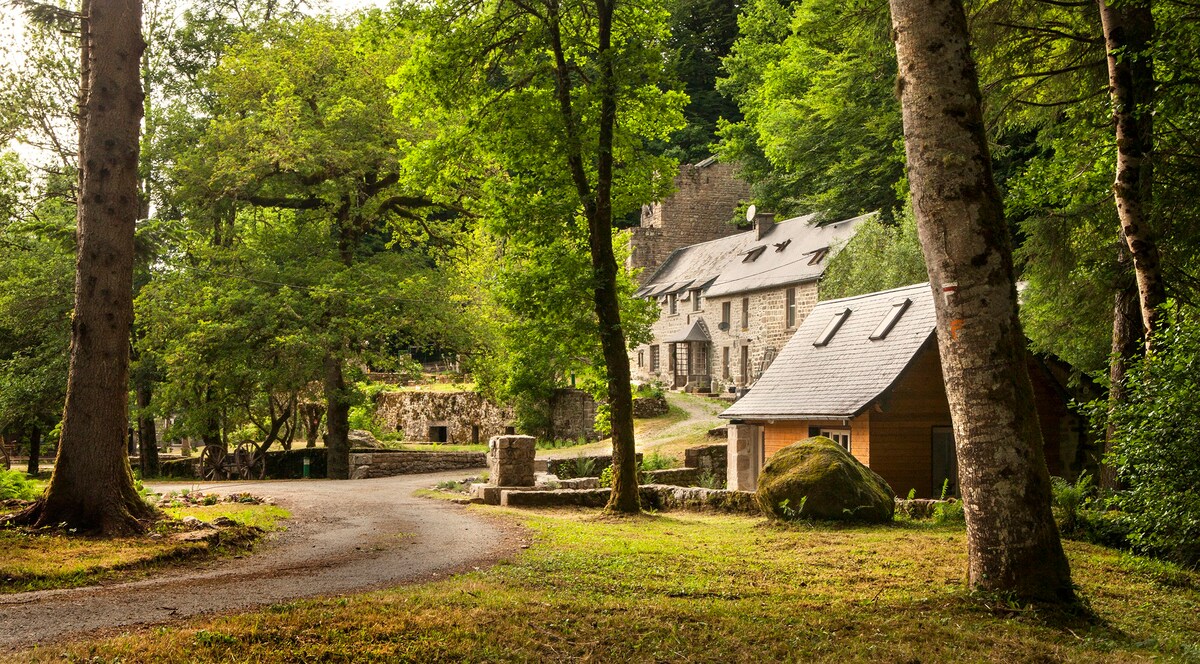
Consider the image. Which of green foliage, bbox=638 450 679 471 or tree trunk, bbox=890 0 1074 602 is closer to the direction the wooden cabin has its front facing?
the tree trunk

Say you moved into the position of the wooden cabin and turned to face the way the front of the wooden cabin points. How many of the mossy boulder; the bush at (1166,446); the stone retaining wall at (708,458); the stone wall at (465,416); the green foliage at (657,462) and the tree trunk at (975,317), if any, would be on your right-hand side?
3

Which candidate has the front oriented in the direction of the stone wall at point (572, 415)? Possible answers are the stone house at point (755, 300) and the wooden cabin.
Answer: the stone house

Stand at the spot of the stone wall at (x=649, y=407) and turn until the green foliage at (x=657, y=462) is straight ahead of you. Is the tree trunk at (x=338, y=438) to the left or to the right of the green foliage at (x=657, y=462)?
right

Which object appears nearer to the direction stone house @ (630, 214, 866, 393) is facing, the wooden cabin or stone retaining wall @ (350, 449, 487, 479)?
the stone retaining wall

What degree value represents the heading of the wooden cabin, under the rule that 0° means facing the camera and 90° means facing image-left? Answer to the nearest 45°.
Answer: approximately 315°

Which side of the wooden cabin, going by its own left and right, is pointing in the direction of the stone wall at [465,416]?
right

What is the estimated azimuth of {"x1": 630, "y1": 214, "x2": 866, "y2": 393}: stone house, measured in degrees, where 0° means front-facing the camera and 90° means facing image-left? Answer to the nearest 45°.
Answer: approximately 45°

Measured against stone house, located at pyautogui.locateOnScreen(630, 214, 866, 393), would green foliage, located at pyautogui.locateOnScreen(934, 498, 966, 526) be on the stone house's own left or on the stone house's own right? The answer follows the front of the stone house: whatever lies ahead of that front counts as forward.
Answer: on the stone house's own left

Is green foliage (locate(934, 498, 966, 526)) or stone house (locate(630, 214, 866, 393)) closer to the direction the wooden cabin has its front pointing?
the green foliage

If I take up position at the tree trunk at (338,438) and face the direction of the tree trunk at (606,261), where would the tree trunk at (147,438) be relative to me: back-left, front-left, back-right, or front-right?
back-right

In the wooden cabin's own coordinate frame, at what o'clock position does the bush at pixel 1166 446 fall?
The bush is roughly at 10 o'clock from the wooden cabin.
